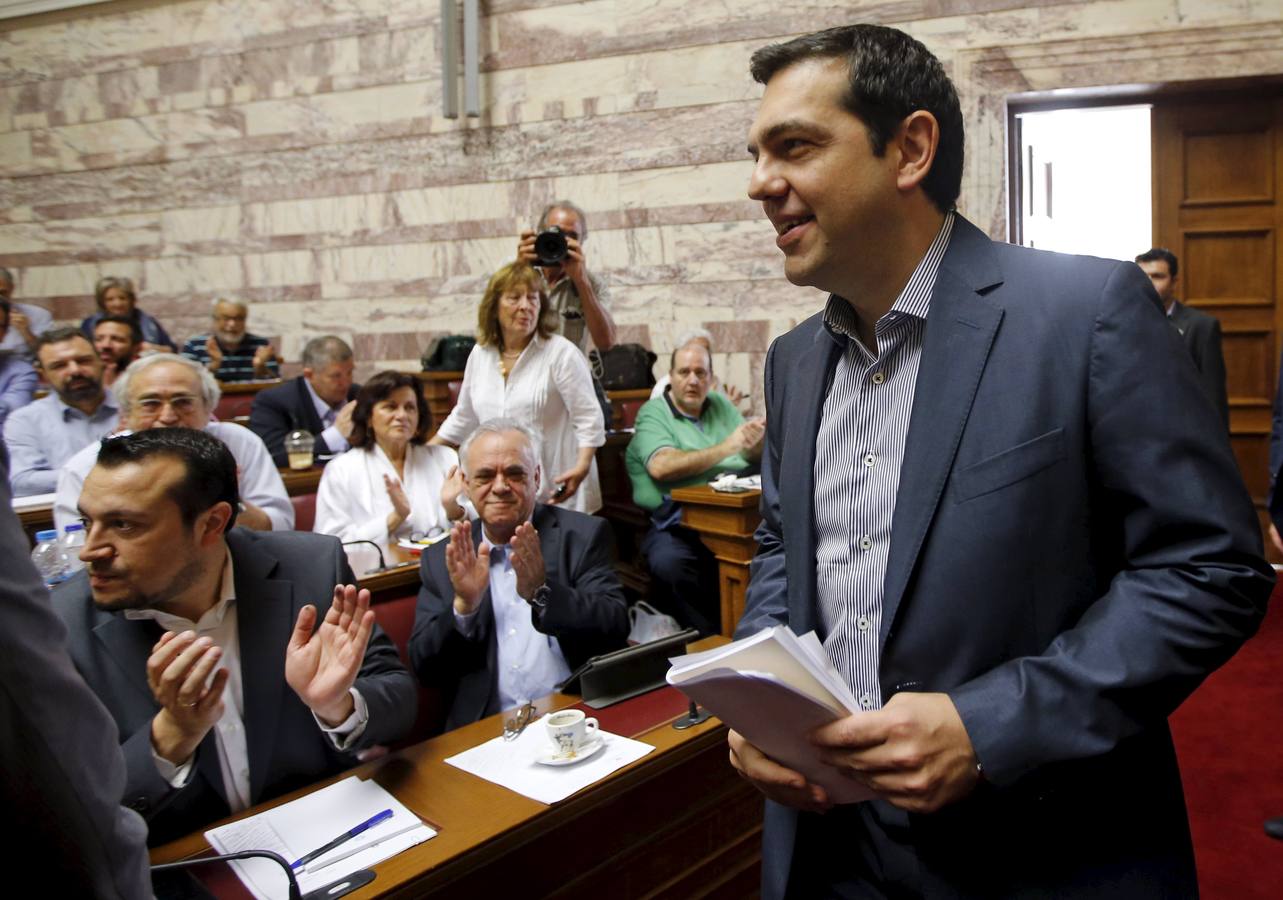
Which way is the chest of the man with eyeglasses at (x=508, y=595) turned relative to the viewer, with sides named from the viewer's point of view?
facing the viewer

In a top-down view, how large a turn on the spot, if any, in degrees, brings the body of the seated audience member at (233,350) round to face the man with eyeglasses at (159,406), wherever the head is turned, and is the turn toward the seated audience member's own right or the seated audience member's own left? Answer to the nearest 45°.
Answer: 0° — they already face them

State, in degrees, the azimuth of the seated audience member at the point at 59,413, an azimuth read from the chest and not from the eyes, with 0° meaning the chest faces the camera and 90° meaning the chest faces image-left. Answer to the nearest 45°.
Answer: approximately 315°

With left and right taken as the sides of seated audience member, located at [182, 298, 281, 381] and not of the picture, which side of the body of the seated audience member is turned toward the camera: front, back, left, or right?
front

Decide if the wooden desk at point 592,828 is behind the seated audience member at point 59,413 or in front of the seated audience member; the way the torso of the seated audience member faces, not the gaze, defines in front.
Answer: in front

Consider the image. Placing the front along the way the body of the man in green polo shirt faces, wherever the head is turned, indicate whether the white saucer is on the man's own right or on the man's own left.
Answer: on the man's own right

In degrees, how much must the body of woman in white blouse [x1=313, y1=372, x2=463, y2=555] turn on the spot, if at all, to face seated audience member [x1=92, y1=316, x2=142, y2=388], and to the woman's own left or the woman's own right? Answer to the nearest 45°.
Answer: approximately 180°

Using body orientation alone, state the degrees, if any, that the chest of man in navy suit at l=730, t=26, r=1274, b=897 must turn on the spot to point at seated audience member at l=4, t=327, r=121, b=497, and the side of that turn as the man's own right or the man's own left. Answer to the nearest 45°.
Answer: approximately 90° to the man's own right

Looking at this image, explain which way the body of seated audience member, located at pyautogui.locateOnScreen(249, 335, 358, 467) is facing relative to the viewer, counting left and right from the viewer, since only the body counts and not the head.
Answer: facing the viewer and to the right of the viewer

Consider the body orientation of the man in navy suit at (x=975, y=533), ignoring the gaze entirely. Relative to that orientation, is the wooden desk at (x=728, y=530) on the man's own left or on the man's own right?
on the man's own right

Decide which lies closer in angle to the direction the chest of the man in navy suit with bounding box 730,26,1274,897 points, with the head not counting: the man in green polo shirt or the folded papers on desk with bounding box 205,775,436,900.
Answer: the folded papers on desk

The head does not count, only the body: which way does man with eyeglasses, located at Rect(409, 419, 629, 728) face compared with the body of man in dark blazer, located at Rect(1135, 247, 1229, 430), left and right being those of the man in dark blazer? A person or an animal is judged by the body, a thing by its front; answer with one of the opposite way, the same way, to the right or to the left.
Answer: to the left
